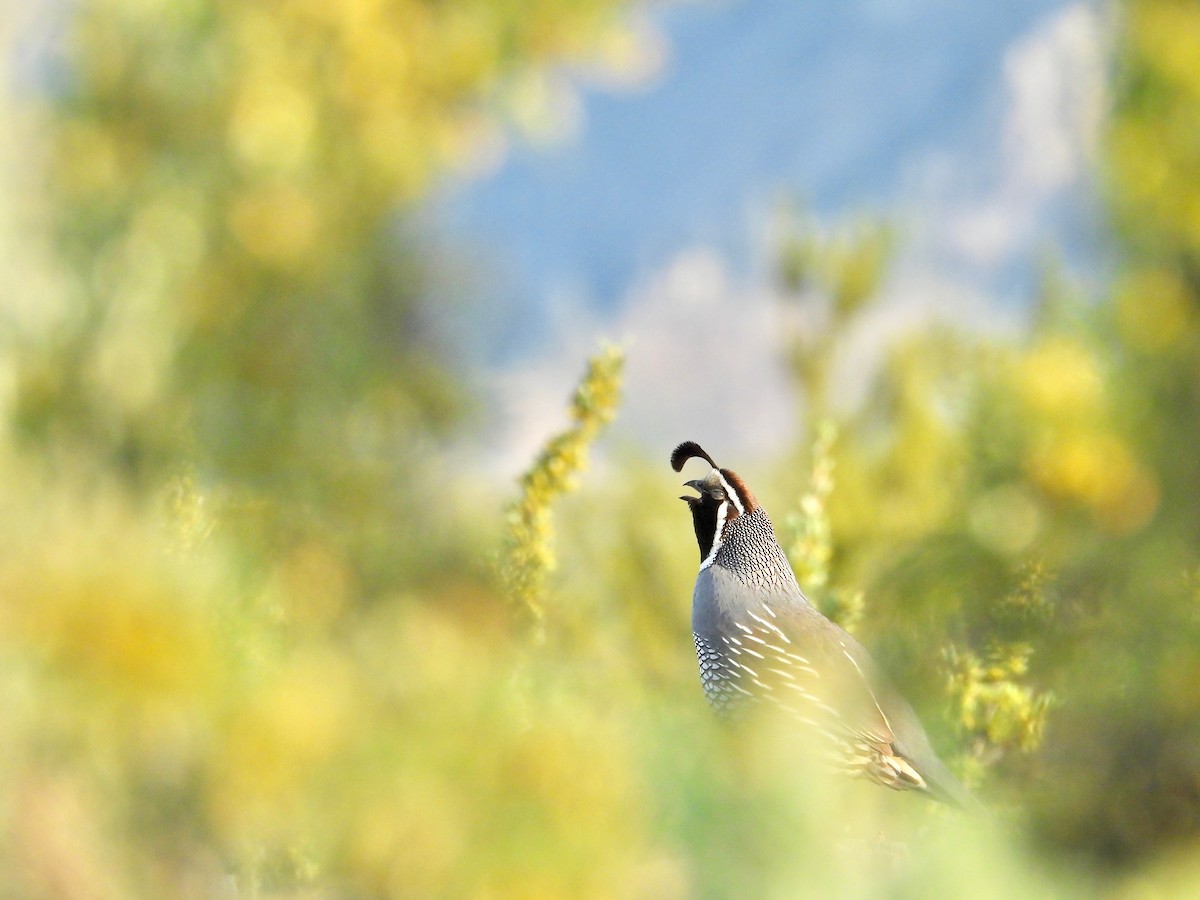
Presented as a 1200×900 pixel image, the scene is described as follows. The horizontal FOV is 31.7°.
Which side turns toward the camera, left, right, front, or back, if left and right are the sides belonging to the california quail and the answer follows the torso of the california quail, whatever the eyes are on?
left
